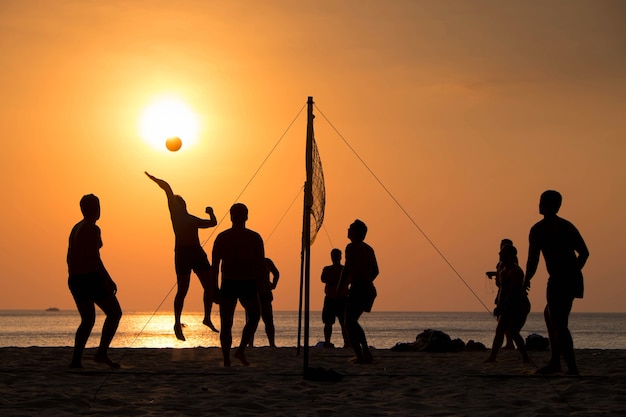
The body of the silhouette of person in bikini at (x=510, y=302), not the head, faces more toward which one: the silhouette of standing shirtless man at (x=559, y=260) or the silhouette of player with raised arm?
the silhouette of player with raised arm

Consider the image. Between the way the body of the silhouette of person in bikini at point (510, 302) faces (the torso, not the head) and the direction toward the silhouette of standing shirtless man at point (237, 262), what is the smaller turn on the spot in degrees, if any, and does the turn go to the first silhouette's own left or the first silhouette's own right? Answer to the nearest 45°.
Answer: approximately 45° to the first silhouette's own left

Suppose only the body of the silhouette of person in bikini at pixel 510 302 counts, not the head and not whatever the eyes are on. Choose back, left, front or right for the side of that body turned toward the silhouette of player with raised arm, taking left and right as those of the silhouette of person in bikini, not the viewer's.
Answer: front

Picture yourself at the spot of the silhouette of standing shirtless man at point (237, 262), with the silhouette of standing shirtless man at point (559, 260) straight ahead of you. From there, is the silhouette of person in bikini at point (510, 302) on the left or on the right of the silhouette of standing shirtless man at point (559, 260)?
left

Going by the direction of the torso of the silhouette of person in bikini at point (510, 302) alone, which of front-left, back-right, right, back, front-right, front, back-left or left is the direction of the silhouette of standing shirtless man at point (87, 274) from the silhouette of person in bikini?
front-left

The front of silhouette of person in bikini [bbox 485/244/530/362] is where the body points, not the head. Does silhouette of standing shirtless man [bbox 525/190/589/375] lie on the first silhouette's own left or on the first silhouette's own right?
on the first silhouette's own left

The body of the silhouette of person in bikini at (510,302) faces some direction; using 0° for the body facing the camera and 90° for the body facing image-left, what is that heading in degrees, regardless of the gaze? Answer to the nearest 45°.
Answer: approximately 90°

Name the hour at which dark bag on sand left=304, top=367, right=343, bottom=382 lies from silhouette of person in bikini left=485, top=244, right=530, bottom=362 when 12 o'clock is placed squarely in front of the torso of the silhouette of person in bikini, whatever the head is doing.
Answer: The dark bag on sand is roughly at 10 o'clock from the silhouette of person in bikini.
